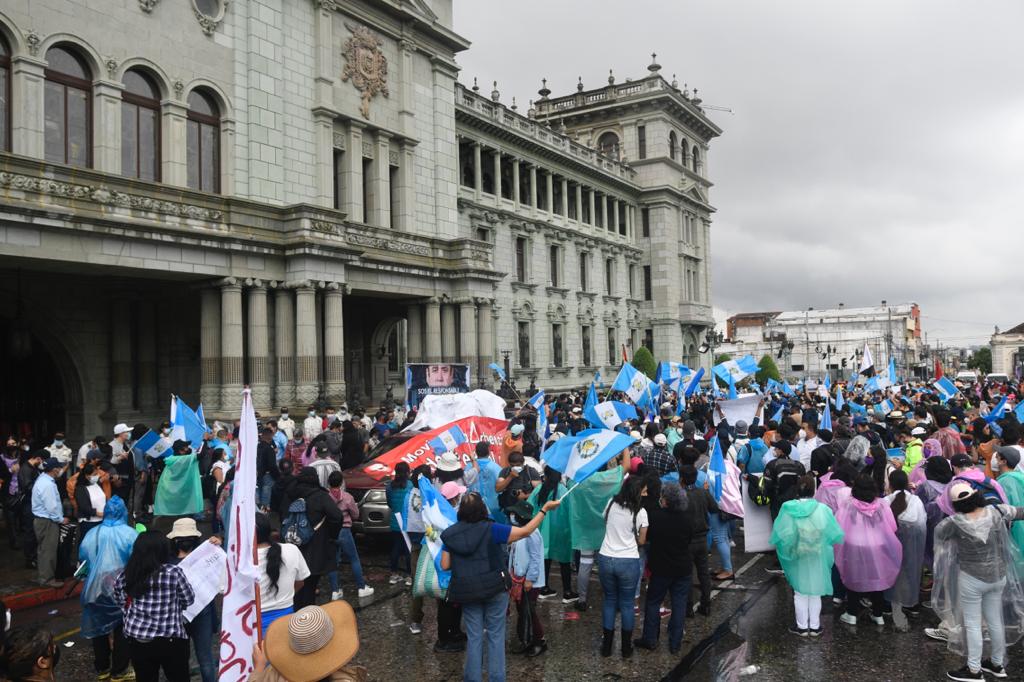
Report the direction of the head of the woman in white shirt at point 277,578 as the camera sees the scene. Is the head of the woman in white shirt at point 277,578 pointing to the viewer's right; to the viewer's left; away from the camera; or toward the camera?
away from the camera

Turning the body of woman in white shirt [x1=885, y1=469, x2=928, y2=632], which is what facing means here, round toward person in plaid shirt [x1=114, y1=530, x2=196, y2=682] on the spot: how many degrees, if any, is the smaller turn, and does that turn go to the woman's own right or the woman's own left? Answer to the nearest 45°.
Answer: approximately 90° to the woman's own left

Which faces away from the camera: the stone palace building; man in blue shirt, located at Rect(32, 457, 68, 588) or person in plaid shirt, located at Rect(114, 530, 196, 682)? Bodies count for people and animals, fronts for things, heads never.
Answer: the person in plaid shirt

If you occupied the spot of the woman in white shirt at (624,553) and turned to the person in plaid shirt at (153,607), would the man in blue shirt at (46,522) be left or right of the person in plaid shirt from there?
right

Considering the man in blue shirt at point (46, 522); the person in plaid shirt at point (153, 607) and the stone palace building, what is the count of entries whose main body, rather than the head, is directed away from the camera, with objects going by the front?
1

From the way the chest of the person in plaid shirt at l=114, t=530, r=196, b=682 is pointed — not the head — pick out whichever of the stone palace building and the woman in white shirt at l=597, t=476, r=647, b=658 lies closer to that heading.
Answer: the stone palace building

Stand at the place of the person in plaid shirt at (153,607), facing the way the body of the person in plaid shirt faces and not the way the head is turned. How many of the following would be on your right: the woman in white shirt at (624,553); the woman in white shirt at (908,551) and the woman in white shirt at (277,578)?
3

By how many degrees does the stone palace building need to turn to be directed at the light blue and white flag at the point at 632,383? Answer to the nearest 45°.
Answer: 0° — it already faces it

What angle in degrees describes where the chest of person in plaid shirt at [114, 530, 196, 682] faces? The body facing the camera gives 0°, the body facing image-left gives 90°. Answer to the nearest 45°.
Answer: approximately 180°

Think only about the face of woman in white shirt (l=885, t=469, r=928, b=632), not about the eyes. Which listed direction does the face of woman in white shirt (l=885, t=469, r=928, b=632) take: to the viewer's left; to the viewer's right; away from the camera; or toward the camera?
away from the camera

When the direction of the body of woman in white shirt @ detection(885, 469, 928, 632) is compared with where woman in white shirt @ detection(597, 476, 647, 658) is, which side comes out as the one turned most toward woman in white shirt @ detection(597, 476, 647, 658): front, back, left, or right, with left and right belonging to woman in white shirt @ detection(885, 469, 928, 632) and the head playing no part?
left
